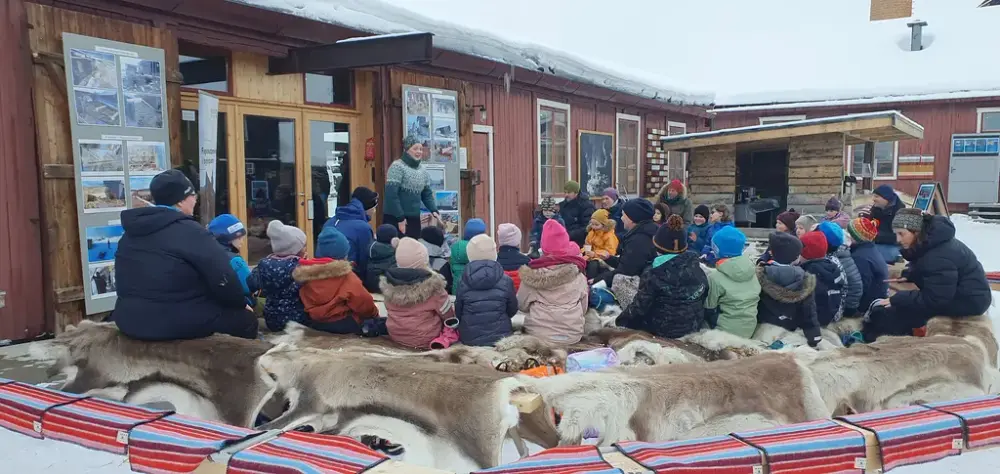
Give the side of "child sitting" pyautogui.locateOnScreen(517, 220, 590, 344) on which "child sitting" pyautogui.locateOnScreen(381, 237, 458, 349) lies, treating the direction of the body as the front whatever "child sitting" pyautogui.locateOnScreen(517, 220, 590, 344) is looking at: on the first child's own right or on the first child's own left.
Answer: on the first child's own left

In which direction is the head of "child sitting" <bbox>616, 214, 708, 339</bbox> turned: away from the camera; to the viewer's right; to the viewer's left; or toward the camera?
away from the camera

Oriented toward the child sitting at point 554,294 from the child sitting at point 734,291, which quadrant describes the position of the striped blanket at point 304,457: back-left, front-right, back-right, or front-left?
front-left

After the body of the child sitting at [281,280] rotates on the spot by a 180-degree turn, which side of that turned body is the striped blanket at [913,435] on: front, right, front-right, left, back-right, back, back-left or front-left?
left

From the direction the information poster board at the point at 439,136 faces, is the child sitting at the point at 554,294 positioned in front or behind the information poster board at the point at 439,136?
in front

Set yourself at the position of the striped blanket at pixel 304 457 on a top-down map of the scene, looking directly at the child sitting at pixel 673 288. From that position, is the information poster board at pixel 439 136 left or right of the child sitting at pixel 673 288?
left

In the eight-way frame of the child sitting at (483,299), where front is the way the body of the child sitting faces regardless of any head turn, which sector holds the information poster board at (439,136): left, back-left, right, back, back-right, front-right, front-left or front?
front

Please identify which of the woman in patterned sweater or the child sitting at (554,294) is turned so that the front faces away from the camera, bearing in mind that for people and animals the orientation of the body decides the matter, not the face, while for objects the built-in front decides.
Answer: the child sitting

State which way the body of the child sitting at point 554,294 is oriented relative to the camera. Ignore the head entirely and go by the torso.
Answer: away from the camera

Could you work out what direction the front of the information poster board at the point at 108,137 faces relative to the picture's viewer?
facing the viewer and to the right of the viewer

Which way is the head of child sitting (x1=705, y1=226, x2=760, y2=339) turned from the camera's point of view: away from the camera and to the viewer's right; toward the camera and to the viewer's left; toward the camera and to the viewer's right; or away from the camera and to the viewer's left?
away from the camera and to the viewer's left

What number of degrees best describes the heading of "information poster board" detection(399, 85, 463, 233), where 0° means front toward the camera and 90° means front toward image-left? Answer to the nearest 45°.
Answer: approximately 315°

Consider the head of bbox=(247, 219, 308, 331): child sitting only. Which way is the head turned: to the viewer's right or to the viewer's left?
to the viewer's right

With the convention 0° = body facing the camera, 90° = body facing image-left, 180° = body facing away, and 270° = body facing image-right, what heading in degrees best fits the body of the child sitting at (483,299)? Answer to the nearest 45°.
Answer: approximately 180°

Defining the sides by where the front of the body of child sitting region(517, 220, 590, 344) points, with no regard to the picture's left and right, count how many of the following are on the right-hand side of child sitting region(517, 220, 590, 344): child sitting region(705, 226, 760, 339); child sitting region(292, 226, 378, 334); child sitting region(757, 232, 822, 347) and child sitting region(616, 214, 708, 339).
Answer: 3

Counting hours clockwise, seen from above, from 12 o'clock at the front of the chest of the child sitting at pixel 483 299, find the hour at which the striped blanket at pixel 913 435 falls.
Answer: The striped blanket is roughly at 4 o'clock from the child sitting.

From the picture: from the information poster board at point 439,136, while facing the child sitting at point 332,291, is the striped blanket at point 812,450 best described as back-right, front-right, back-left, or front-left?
front-left

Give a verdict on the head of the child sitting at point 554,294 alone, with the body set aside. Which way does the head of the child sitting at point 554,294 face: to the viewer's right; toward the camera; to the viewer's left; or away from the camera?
away from the camera
